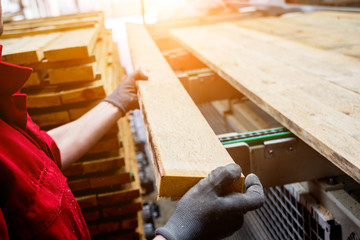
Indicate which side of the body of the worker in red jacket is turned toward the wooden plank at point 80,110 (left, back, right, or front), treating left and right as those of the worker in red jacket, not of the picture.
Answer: left

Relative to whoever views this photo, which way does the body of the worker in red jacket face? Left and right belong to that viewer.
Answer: facing to the right of the viewer

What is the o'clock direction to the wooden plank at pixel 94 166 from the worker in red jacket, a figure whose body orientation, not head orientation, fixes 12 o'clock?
The wooden plank is roughly at 9 o'clock from the worker in red jacket.

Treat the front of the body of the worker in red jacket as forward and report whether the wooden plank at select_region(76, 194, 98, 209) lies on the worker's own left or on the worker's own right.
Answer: on the worker's own left

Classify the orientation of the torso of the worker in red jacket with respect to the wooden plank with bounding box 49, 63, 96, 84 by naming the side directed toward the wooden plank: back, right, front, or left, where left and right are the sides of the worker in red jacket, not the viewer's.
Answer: left

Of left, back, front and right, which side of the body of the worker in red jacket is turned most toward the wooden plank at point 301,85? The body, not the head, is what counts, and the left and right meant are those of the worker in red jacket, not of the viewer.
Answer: front

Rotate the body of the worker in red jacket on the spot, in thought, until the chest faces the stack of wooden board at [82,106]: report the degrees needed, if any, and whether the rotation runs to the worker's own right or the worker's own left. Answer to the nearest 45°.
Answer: approximately 90° to the worker's own left

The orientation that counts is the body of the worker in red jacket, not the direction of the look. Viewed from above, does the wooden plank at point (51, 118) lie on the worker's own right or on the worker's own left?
on the worker's own left

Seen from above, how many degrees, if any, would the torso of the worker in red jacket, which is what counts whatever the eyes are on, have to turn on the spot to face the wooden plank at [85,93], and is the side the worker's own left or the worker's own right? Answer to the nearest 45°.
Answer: approximately 90° to the worker's own left

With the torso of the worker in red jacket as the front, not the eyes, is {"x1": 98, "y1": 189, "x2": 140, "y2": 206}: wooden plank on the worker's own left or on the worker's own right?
on the worker's own left

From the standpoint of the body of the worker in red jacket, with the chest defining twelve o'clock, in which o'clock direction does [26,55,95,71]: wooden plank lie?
The wooden plank is roughly at 9 o'clock from the worker in red jacket.

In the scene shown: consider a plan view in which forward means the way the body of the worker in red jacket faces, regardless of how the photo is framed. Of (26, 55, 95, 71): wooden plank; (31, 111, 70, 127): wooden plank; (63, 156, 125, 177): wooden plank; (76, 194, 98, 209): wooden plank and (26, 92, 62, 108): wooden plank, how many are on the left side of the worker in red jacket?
5
